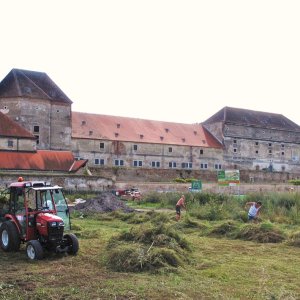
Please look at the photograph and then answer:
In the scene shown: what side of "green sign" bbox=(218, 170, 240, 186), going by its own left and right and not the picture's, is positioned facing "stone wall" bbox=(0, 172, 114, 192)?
right

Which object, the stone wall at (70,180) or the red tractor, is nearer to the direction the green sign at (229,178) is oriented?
the red tractor

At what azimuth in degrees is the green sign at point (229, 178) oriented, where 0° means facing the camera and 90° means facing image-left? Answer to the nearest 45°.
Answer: approximately 0°

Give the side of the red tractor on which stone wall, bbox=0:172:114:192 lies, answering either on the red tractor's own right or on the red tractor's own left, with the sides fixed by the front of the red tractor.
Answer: on the red tractor's own left

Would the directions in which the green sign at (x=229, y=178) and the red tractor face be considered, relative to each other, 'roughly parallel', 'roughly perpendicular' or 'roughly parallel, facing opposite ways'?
roughly perpendicular

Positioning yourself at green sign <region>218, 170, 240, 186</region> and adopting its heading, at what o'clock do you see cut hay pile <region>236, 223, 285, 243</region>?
The cut hay pile is roughly at 12 o'clock from the green sign.

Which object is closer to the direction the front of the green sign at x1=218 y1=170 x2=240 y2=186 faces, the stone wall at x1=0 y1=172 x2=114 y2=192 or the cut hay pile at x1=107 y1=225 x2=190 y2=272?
the cut hay pile

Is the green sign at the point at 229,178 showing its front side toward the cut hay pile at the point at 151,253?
yes

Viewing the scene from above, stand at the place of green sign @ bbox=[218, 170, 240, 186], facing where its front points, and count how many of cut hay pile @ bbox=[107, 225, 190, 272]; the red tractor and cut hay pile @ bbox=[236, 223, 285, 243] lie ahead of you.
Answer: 3
